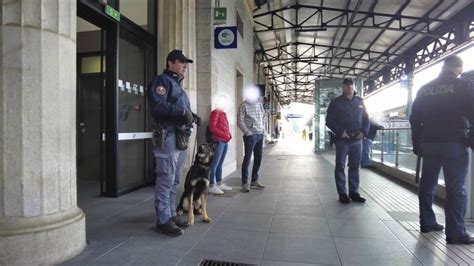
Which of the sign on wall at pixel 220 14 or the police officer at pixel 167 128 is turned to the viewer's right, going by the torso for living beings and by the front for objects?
the police officer

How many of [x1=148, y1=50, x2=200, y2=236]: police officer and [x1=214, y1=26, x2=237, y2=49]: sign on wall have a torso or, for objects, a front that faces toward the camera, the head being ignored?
1

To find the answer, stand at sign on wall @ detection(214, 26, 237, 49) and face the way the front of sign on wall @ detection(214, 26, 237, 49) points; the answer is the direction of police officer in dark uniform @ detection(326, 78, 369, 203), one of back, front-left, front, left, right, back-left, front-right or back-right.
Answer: front-left

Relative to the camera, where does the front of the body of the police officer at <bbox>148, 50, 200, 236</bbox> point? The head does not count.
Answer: to the viewer's right

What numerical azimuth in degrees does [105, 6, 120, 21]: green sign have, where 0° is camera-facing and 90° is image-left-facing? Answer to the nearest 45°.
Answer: approximately 315°

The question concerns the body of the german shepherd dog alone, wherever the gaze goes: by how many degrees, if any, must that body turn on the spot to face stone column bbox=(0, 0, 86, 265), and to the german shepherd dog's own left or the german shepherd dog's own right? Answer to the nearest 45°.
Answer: approximately 90° to the german shepherd dog's own right

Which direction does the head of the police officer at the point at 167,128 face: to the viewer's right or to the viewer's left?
to the viewer's right

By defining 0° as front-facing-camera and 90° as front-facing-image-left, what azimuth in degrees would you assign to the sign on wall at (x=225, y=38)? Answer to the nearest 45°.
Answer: approximately 0°

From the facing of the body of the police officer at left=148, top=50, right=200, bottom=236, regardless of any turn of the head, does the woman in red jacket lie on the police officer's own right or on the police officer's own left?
on the police officer's own left

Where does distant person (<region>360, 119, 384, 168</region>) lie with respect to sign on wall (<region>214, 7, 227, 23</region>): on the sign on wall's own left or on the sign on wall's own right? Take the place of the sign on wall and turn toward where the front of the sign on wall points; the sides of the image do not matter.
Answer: on the sign on wall's own left
